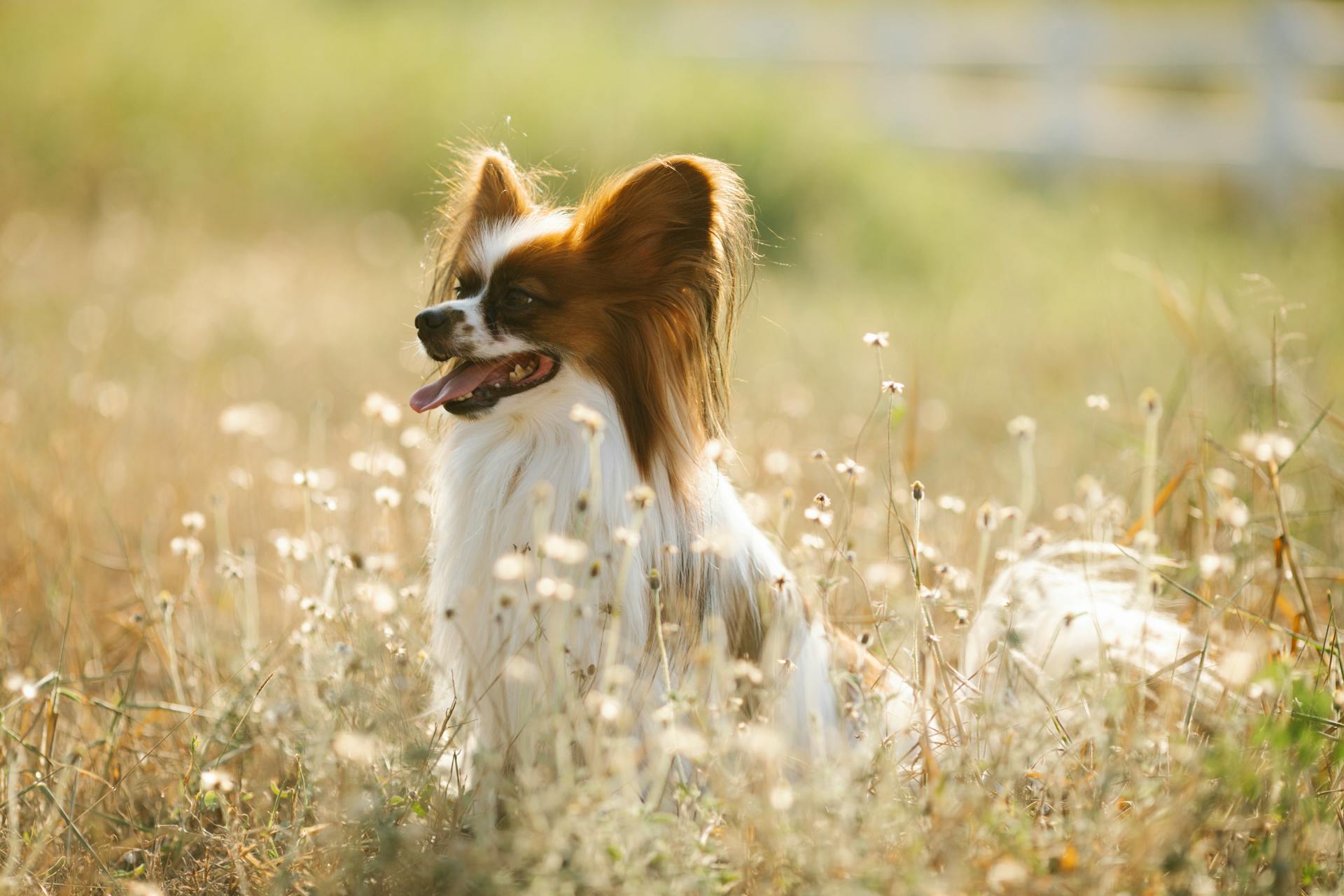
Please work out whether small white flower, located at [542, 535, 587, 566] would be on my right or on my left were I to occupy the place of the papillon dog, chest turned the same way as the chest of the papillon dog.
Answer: on my left

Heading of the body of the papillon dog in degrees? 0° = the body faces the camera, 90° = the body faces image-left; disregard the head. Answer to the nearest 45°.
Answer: approximately 45°

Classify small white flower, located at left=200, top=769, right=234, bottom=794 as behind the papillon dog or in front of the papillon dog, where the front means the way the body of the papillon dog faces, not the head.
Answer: in front
